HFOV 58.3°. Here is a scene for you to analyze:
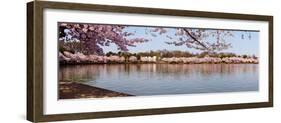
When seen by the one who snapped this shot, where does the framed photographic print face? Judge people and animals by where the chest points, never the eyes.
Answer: facing the viewer and to the right of the viewer
